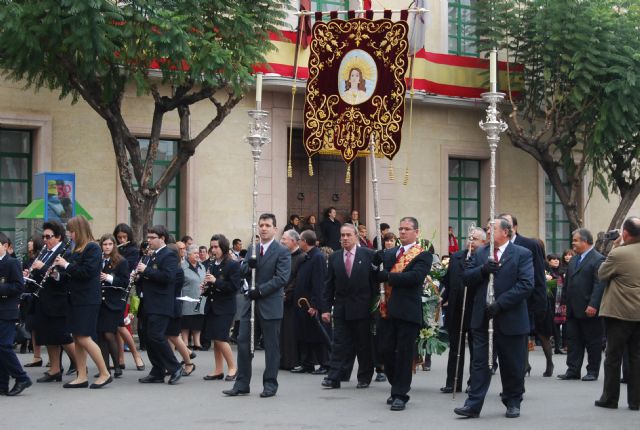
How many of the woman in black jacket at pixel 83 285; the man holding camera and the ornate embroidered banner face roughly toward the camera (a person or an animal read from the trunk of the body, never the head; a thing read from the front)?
1

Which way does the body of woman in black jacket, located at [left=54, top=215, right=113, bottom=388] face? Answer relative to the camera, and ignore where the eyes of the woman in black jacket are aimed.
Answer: to the viewer's left

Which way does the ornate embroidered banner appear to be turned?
toward the camera

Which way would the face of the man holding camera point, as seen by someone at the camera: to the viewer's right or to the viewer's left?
to the viewer's left

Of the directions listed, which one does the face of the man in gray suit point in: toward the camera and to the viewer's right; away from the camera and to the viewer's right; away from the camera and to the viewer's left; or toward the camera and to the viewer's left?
toward the camera and to the viewer's left

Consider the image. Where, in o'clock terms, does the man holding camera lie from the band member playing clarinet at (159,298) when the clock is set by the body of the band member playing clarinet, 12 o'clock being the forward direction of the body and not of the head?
The man holding camera is roughly at 7 o'clock from the band member playing clarinet.

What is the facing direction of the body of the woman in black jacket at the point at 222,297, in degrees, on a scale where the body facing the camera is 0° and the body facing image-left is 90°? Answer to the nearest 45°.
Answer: approximately 45°

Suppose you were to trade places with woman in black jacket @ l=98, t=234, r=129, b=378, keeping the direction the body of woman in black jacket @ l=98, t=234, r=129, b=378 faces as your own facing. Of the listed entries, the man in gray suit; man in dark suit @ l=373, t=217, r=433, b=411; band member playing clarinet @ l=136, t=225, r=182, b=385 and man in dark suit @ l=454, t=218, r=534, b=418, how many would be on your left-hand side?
4

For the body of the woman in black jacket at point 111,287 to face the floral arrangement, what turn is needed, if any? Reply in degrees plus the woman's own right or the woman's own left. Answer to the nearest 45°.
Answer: approximately 135° to the woman's own left

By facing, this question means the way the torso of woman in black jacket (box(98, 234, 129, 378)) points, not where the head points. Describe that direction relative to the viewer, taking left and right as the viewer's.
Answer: facing the viewer and to the left of the viewer
